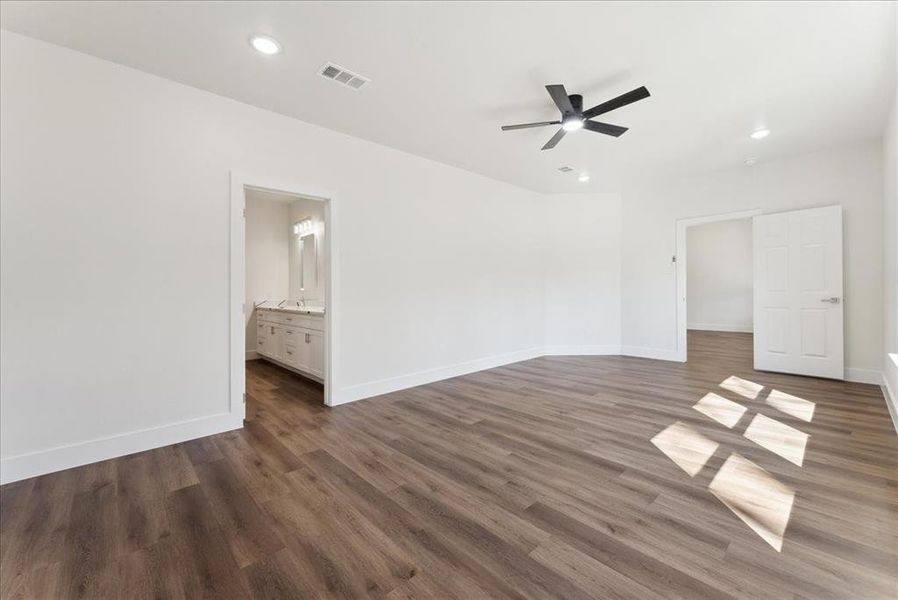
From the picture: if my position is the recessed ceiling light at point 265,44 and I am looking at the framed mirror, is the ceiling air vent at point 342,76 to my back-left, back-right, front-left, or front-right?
front-right

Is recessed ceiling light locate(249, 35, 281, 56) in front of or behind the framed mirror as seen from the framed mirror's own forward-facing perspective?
in front

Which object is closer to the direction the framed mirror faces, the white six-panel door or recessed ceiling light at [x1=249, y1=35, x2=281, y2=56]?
the recessed ceiling light

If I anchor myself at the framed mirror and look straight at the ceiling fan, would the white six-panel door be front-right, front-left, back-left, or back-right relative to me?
front-left

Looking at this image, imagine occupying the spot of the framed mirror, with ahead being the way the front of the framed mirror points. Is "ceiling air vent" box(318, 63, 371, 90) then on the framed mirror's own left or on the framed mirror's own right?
on the framed mirror's own left

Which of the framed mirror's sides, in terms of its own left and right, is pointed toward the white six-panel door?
left

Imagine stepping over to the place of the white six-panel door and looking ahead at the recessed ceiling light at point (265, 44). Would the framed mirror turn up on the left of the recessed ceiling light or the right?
right

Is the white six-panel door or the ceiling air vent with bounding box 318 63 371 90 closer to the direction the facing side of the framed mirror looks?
the ceiling air vent

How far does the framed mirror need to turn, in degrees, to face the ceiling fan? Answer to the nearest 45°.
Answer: approximately 90° to its left

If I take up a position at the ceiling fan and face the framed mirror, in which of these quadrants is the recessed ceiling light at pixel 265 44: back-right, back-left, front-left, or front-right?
front-left

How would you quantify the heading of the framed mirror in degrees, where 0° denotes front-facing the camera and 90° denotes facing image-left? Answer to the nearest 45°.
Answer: approximately 45°
